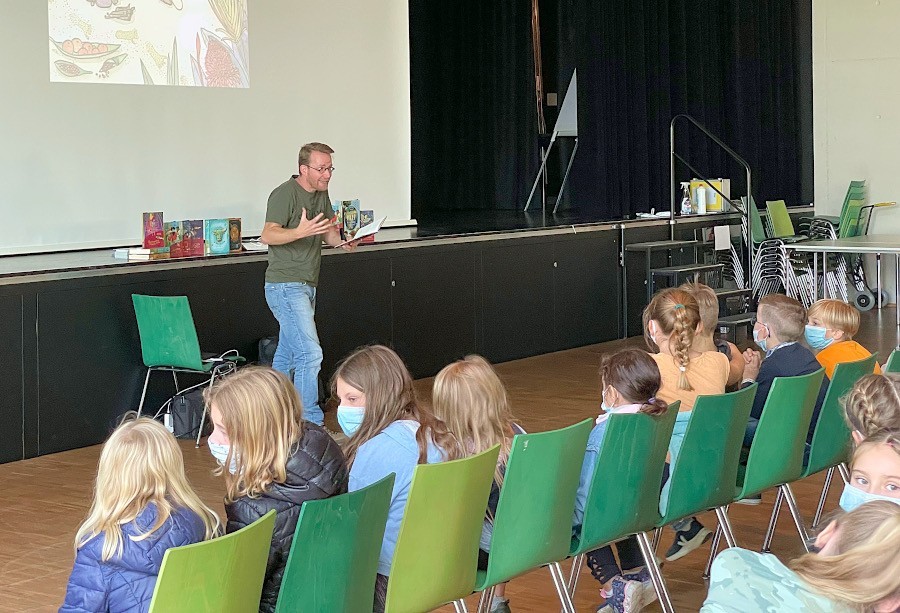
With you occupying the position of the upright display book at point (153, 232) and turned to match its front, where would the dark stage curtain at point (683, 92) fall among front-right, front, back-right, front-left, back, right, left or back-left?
back-left

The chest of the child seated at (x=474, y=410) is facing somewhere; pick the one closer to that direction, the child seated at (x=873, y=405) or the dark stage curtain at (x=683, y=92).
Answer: the dark stage curtain

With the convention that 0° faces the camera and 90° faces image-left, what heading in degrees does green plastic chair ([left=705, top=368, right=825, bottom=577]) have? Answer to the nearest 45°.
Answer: approximately 135°

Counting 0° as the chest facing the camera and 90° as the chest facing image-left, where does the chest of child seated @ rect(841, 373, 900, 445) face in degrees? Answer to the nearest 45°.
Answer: approximately 135°

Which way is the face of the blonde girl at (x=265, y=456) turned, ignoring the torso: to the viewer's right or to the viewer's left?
to the viewer's left

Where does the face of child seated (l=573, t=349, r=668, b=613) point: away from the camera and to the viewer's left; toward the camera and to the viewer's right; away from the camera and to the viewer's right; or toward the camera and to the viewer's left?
away from the camera and to the viewer's left

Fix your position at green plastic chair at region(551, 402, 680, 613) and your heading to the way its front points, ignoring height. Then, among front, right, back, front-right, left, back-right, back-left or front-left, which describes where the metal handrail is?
front-right

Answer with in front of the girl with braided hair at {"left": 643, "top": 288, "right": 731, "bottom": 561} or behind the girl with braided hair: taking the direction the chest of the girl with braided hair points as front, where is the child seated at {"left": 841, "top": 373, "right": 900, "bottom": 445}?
behind

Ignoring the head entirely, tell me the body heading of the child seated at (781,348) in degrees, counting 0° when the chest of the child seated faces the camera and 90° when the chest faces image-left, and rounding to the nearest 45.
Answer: approximately 135°

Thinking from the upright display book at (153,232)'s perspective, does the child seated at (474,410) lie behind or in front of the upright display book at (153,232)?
in front

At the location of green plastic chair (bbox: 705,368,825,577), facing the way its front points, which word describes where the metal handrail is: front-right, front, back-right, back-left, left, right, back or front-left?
front-right

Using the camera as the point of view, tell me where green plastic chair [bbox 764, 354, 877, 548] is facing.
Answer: facing away from the viewer and to the left of the viewer

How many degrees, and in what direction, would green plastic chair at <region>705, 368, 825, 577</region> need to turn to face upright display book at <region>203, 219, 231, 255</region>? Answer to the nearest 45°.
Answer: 0° — it already faces it

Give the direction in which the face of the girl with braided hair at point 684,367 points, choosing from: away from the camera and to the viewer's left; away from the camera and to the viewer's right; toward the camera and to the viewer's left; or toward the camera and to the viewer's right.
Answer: away from the camera and to the viewer's left

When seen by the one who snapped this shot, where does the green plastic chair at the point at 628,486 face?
facing away from the viewer and to the left of the viewer

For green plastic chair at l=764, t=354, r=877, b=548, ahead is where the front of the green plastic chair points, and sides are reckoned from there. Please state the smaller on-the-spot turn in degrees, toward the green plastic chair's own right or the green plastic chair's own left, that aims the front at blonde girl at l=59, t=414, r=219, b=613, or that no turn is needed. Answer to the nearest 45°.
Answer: approximately 90° to the green plastic chair's own left
